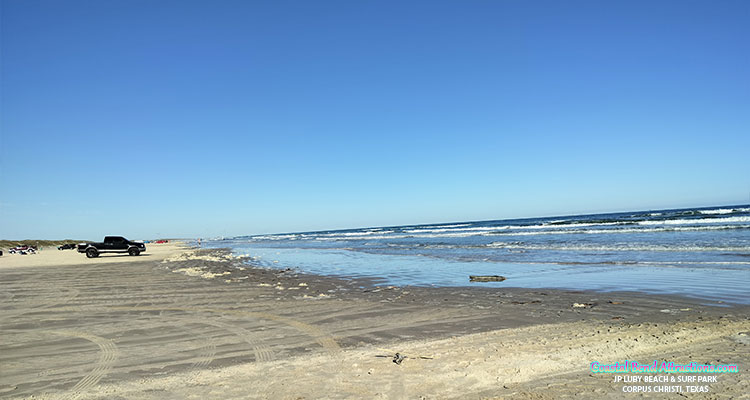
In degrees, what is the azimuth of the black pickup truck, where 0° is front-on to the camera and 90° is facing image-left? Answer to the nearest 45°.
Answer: approximately 270°
